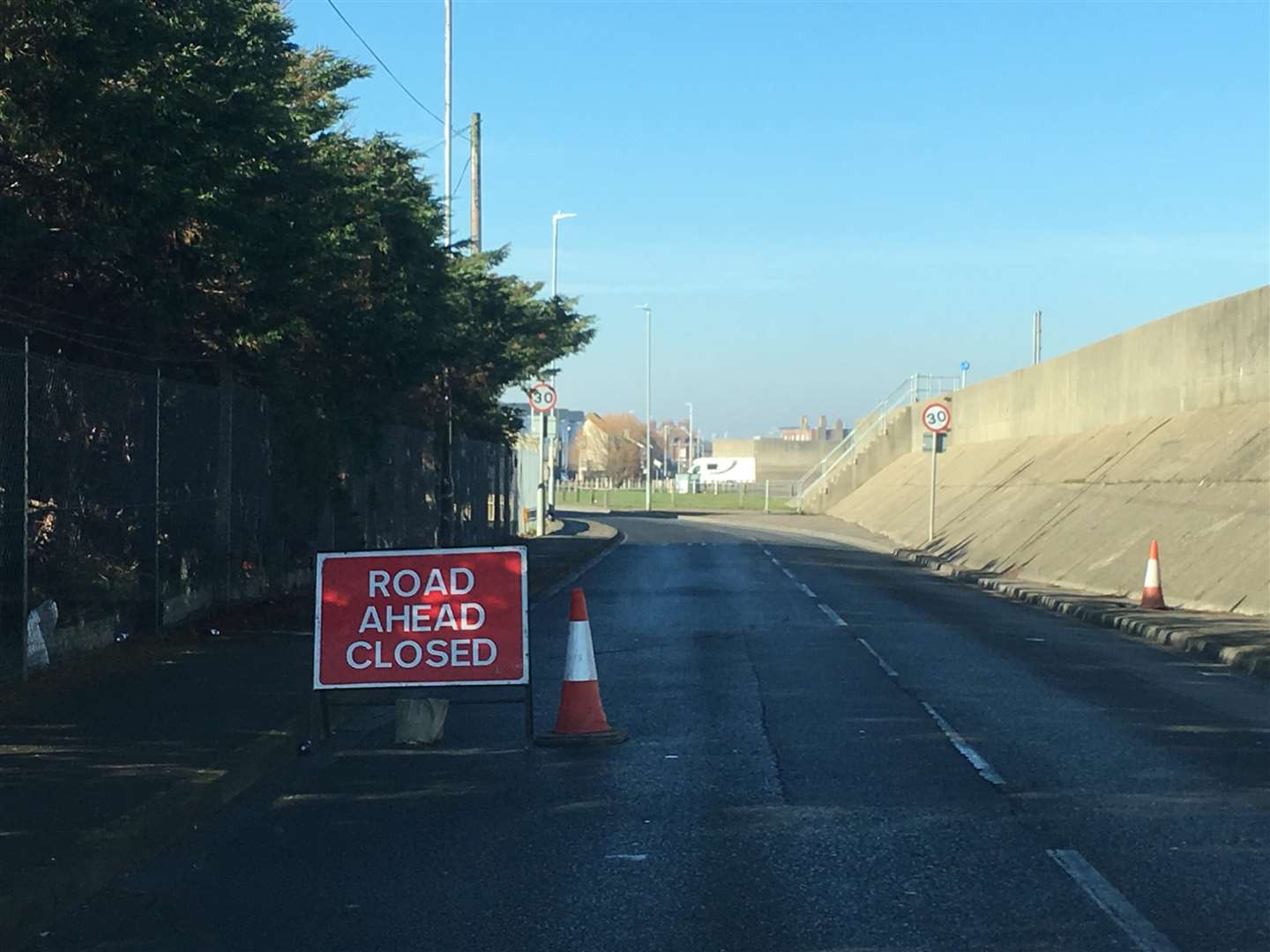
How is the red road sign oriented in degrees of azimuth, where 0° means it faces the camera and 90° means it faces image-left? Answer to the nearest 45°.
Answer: approximately 0°

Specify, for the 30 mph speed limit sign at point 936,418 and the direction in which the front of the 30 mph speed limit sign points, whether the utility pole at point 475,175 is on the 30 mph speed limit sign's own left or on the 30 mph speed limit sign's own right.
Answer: on the 30 mph speed limit sign's own right

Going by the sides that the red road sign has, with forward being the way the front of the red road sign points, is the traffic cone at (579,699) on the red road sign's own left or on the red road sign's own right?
on the red road sign's own left

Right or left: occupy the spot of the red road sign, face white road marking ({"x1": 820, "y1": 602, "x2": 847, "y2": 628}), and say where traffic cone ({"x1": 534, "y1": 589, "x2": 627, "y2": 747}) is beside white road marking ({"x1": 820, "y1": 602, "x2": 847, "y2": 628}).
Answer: right

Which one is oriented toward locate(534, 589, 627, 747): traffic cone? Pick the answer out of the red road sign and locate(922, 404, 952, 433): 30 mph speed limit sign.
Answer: the 30 mph speed limit sign

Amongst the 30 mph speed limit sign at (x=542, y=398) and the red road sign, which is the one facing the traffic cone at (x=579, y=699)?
the 30 mph speed limit sign

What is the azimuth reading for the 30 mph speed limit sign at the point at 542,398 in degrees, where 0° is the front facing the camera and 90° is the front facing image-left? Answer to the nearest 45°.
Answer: approximately 0°

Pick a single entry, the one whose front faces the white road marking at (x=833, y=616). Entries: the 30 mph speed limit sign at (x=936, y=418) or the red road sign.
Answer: the 30 mph speed limit sign

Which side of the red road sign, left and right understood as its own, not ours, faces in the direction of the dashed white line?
left
